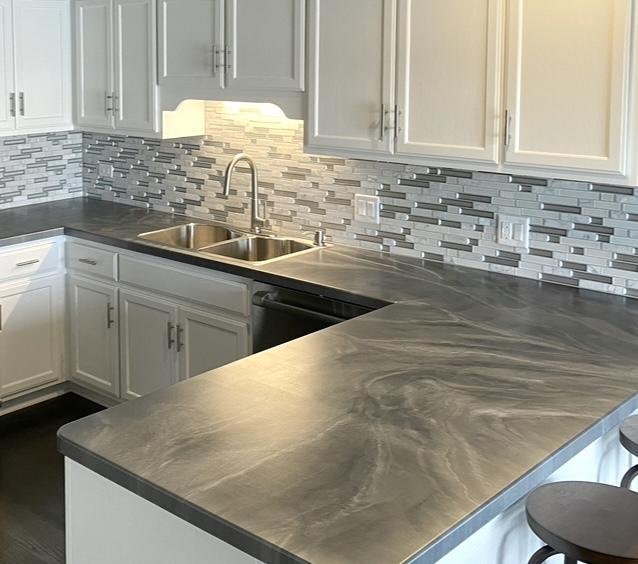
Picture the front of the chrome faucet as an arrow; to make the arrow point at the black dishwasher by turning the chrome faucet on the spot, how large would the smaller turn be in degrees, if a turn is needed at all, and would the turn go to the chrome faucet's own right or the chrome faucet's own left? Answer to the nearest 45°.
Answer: approximately 45° to the chrome faucet's own left

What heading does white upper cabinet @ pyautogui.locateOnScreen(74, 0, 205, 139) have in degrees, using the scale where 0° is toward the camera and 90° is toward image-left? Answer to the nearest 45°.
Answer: approximately 45°

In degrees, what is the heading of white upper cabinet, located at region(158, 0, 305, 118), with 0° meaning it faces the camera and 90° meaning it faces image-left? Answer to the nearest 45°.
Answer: approximately 45°

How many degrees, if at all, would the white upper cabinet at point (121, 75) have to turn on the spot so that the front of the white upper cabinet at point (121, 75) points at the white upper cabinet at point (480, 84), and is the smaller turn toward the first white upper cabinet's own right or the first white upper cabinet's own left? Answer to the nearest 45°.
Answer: approximately 90° to the first white upper cabinet's own left

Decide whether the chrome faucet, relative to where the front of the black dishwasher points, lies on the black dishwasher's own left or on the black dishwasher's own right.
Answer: on the black dishwasher's own right

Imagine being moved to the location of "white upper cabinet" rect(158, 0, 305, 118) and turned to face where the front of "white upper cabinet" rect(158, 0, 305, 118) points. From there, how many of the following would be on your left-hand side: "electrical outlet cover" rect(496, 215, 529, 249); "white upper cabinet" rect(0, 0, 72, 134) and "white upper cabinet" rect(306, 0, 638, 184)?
2

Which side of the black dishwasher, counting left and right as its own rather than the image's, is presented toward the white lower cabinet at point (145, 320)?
right

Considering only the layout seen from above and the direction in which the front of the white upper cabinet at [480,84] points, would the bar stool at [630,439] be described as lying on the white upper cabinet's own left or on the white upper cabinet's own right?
on the white upper cabinet's own left

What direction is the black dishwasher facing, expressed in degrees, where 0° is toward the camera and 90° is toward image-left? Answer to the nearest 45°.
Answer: approximately 45°

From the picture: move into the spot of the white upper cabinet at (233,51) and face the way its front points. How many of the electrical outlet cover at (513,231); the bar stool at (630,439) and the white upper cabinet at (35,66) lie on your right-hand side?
1

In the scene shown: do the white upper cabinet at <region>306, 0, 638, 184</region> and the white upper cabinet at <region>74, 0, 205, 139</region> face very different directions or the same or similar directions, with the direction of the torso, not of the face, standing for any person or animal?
same or similar directions

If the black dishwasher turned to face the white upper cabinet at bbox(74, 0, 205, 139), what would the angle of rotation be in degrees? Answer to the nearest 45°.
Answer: approximately 90° to its right

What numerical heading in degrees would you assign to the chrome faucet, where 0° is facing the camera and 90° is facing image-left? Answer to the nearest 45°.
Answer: approximately 45°

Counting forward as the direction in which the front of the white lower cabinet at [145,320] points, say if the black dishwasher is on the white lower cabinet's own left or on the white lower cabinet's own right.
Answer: on the white lower cabinet's own left
